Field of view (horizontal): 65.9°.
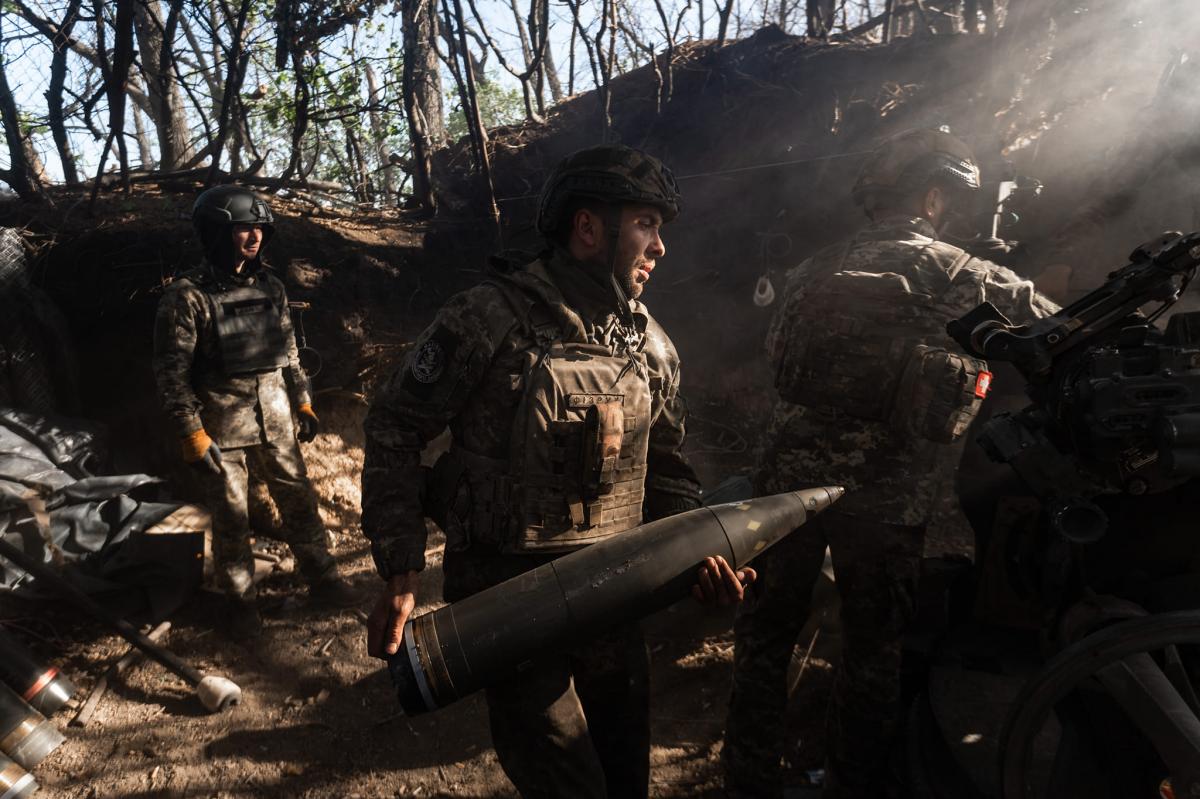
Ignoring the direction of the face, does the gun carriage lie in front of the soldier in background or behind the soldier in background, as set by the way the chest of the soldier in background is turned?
in front

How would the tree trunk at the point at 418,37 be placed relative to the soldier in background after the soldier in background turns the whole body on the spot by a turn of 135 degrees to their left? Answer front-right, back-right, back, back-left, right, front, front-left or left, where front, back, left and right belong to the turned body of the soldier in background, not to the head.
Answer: front-right

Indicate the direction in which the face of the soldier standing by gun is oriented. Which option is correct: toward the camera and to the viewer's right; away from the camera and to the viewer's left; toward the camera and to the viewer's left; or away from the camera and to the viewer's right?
away from the camera and to the viewer's right

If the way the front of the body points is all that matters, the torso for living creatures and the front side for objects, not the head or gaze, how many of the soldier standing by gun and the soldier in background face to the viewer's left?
0

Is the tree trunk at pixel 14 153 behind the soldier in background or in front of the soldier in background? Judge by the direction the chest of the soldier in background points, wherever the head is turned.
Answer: behind

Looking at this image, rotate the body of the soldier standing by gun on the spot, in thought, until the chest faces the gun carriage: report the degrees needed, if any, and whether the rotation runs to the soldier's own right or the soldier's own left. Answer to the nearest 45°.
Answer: approximately 90° to the soldier's own right

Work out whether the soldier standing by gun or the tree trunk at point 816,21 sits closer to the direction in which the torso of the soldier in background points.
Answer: the soldier standing by gun

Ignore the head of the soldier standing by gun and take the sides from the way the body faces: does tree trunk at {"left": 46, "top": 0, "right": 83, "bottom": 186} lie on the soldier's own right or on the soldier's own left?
on the soldier's own left

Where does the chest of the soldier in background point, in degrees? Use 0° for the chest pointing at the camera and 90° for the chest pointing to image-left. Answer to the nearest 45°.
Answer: approximately 315°

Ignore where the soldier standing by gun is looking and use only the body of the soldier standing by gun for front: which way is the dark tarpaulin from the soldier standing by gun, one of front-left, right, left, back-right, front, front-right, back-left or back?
back-left

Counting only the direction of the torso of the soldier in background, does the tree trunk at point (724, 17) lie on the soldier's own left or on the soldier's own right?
on the soldier's own left

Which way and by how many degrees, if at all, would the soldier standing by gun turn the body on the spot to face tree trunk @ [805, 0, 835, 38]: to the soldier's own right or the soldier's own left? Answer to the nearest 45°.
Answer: approximately 45° to the soldier's own left

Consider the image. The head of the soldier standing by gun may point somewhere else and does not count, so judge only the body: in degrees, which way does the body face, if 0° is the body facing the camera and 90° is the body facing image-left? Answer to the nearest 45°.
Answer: approximately 225°

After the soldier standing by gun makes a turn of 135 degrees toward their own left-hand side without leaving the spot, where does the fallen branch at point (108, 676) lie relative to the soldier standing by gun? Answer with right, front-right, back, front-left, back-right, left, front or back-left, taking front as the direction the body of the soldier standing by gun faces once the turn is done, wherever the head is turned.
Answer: front
